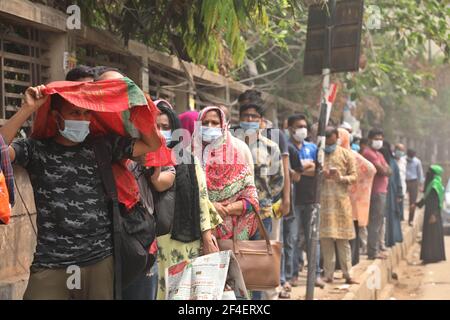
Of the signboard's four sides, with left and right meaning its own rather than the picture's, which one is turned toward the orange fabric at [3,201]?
back

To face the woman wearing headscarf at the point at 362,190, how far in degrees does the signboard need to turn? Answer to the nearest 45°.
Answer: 0° — it already faces them

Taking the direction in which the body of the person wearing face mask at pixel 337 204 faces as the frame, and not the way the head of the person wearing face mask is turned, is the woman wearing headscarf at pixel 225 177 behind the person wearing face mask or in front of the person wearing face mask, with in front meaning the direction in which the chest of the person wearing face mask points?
in front

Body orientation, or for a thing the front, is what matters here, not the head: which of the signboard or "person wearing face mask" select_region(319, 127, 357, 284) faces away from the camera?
the signboard

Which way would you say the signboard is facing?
away from the camera

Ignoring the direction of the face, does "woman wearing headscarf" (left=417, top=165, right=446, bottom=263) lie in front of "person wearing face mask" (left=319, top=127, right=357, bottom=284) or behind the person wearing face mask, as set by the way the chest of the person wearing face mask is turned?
behind

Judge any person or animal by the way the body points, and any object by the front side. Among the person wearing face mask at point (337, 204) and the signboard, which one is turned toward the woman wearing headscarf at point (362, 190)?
the signboard

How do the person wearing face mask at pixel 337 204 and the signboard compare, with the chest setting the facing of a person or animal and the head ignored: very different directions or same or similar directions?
very different directions

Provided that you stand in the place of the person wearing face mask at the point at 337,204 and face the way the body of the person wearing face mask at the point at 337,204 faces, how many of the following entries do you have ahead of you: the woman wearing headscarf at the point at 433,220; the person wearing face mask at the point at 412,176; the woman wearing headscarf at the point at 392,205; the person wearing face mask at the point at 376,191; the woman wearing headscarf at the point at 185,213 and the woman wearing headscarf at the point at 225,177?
2

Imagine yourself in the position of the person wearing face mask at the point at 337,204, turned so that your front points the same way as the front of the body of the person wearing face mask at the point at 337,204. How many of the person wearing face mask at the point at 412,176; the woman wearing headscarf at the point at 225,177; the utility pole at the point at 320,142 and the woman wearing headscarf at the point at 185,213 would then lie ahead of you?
3

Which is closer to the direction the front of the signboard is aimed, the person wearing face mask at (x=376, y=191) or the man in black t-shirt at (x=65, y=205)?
the person wearing face mask

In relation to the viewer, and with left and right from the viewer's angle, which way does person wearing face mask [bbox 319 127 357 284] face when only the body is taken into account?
facing the viewer

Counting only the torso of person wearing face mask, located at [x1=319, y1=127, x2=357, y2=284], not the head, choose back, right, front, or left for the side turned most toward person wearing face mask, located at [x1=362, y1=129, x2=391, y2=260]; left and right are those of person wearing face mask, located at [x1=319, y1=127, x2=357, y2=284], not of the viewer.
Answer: back

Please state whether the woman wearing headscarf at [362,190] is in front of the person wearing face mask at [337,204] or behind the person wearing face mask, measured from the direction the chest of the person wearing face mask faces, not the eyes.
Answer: behind

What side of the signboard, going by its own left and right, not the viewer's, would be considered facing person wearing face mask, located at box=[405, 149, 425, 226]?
front

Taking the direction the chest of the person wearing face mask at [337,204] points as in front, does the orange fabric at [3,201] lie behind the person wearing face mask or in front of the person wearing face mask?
in front
